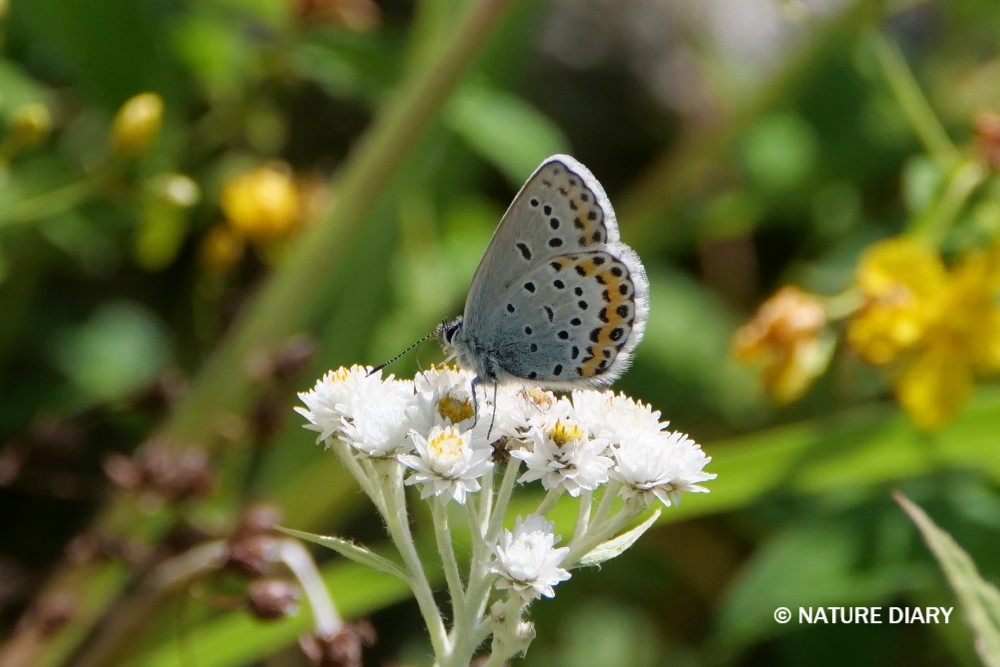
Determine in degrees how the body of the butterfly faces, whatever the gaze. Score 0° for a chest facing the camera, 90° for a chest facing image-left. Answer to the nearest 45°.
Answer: approximately 90°

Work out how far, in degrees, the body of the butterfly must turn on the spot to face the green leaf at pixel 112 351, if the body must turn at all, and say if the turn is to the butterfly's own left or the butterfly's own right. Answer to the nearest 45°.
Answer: approximately 45° to the butterfly's own right

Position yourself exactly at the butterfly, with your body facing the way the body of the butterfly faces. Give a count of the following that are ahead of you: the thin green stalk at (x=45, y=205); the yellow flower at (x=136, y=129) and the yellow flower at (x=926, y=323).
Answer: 2

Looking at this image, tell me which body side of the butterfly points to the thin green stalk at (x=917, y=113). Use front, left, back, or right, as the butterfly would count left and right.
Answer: right
